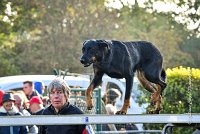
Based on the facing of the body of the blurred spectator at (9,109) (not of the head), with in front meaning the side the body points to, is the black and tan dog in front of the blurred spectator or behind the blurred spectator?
in front

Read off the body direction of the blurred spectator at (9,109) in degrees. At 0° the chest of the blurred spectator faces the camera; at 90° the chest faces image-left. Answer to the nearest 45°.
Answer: approximately 0°

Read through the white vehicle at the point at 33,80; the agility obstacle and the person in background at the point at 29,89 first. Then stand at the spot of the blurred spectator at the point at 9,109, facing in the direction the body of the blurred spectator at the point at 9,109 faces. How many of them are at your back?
2

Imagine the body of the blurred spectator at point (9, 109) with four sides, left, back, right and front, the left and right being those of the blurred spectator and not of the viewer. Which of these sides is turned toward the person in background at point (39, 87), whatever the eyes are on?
back

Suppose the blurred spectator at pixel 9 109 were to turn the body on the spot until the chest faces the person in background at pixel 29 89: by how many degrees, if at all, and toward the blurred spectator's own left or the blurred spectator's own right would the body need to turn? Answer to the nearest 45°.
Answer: approximately 180°

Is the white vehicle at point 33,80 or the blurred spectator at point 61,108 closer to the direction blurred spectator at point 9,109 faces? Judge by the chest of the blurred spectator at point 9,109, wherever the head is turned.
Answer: the blurred spectator

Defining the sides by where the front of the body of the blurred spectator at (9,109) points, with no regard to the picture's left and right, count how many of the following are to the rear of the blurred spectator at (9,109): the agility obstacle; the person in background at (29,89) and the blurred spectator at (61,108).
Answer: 1

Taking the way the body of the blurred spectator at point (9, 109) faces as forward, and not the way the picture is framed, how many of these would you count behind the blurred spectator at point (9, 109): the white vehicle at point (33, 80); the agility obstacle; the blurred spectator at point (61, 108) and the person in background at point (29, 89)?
2

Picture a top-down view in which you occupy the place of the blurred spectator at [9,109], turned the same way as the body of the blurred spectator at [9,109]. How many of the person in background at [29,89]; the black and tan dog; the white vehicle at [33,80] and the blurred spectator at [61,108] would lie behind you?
2

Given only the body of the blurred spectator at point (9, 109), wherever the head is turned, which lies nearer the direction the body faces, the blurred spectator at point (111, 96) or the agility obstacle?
the agility obstacle

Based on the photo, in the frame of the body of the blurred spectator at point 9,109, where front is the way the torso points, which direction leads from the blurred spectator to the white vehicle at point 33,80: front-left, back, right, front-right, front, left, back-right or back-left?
back
